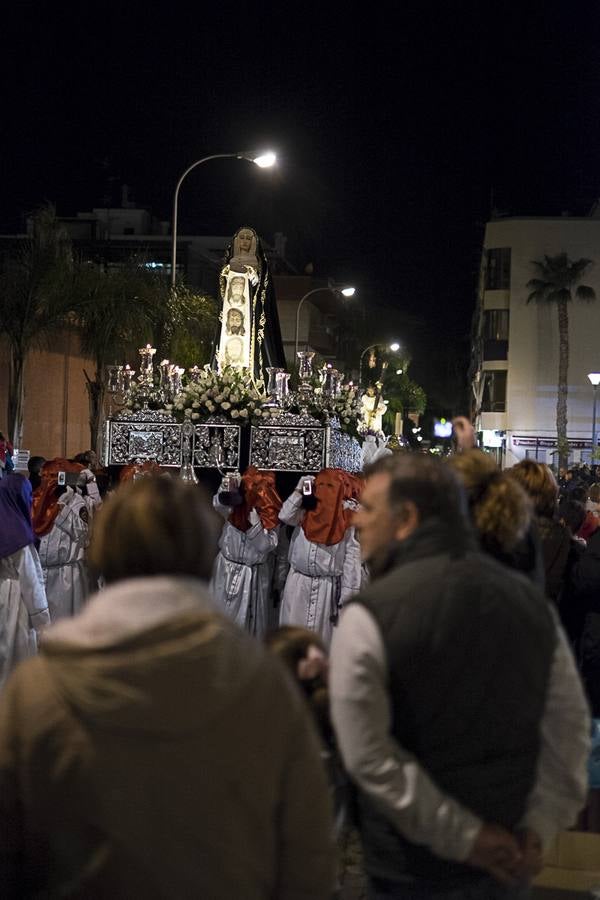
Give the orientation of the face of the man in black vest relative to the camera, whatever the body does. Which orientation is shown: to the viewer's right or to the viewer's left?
to the viewer's left

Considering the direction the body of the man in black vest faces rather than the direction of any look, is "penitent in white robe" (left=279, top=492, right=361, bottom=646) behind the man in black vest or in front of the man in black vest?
in front

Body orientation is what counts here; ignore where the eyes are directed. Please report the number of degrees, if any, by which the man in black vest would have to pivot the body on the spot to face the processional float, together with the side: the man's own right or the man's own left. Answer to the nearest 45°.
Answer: approximately 45° to the man's own right

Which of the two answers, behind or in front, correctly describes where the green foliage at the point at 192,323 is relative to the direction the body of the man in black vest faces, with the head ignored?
in front

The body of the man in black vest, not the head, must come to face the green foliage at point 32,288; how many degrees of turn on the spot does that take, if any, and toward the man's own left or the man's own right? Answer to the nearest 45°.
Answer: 0° — they already face it

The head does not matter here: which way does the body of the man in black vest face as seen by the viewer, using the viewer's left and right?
facing away from the viewer and to the left of the viewer

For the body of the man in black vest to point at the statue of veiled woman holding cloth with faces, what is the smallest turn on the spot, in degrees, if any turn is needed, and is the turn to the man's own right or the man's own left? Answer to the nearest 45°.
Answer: approximately 45° to the man's own right
